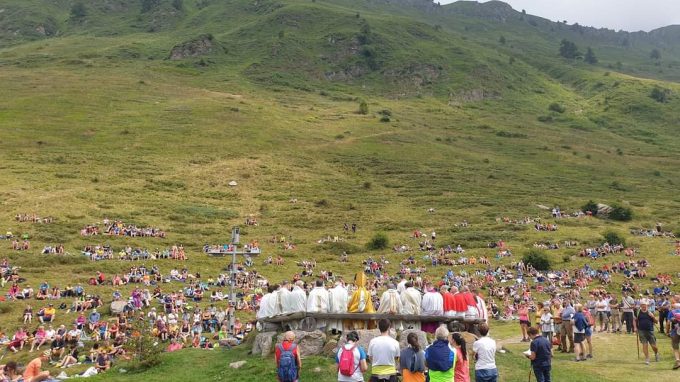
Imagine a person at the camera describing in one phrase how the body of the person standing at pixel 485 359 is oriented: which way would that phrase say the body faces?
away from the camera

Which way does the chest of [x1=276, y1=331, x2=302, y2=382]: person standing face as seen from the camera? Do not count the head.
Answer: away from the camera

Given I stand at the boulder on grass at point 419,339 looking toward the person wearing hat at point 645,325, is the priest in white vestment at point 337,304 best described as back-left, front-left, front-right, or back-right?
back-left

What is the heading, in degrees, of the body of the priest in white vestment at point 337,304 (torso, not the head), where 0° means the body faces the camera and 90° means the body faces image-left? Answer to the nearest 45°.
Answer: approximately 180°

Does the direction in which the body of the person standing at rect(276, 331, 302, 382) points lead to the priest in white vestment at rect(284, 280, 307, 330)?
yes

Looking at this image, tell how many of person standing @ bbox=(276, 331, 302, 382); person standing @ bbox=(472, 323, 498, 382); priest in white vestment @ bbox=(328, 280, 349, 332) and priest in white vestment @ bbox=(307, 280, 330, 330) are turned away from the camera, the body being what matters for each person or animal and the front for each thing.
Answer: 4

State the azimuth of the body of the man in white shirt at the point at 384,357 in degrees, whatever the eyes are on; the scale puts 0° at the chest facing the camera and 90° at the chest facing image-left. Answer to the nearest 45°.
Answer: approximately 180°

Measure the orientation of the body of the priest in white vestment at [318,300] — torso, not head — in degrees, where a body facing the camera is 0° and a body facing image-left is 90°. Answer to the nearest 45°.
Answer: approximately 180°

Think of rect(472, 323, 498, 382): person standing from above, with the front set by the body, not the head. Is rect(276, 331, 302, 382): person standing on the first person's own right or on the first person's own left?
on the first person's own left

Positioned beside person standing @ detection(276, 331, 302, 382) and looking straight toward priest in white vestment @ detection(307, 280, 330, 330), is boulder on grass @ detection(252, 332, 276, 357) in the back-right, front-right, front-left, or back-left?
front-left

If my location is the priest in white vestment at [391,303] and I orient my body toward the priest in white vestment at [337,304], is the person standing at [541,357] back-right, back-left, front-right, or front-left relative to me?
back-left

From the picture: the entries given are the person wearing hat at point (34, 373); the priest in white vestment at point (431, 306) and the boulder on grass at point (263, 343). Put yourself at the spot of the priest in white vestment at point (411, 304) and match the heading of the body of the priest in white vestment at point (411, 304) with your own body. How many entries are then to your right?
1

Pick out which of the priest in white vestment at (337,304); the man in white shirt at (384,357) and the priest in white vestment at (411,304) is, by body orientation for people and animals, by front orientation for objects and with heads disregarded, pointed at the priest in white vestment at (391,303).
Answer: the man in white shirt

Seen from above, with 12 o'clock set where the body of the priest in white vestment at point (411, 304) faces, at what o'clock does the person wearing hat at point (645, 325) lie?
The person wearing hat is roughly at 3 o'clock from the priest in white vestment.

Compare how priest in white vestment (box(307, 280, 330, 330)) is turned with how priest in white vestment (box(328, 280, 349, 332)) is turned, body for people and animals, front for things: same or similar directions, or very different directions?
same or similar directions
